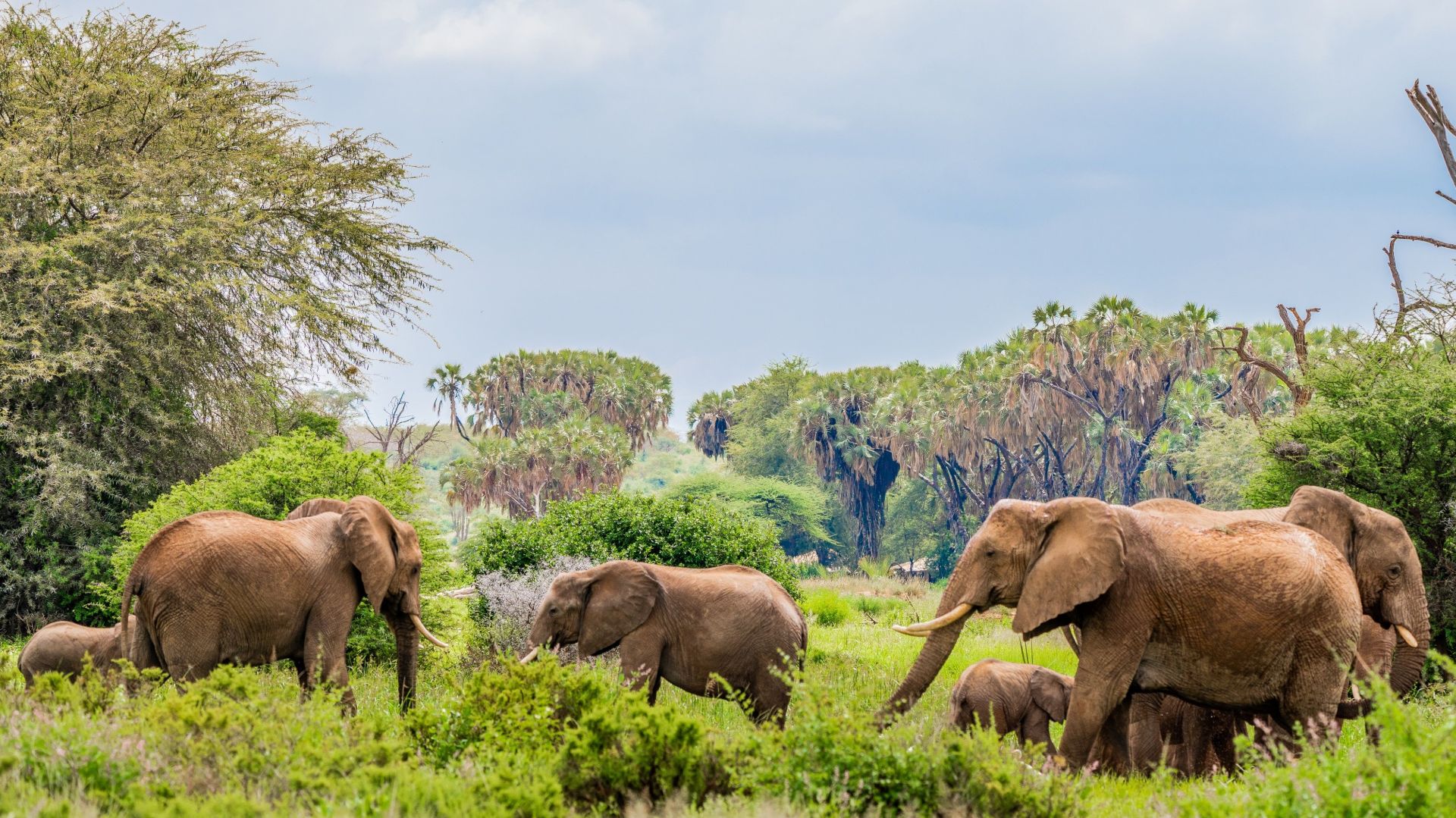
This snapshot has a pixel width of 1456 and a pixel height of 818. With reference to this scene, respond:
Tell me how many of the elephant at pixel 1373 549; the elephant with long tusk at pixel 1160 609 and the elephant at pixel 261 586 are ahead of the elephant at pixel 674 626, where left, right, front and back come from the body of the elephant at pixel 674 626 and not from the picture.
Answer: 1

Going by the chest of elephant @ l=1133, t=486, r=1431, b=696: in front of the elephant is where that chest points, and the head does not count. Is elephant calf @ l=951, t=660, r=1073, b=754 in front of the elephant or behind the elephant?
behind

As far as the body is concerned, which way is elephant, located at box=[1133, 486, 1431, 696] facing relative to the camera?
to the viewer's right

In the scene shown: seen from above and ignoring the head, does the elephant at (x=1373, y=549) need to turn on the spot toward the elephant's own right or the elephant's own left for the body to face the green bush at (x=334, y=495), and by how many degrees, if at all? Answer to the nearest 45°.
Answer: approximately 180°

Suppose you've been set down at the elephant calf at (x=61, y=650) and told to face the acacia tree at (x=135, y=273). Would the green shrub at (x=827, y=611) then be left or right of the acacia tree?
right

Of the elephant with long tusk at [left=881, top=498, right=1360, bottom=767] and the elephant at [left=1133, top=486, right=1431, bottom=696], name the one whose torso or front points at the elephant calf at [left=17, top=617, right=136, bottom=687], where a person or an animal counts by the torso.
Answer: the elephant with long tusk

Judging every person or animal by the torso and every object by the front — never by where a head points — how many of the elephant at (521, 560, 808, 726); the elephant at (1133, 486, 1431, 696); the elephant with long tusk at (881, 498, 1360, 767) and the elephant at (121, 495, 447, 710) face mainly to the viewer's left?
2

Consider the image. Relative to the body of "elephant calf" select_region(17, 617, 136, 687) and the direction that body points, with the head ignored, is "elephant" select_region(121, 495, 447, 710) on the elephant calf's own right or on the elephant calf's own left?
on the elephant calf's own right

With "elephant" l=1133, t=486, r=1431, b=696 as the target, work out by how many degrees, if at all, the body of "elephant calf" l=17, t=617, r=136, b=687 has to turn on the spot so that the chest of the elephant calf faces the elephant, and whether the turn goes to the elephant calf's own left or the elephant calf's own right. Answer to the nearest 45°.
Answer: approximately 45° to the elephant calf's own right

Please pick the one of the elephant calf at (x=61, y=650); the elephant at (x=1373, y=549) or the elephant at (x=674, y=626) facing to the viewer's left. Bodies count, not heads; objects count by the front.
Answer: the elephant at (x=674, y=626)

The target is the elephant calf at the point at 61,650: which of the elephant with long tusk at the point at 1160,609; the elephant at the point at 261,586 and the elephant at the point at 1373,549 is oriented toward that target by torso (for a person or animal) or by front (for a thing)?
the elephant with long tusk

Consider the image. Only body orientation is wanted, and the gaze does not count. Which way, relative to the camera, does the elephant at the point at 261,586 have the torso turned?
to the viewer's right

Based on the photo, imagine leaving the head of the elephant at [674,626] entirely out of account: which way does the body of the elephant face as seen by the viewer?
to the viewer's left

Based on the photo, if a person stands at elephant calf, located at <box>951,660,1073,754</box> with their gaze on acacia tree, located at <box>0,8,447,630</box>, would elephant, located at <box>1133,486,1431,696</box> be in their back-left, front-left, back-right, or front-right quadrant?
back-right

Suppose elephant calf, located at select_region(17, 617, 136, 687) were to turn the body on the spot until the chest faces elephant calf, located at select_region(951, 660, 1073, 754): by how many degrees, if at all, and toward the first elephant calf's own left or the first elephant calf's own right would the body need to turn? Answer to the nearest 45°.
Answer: approximately 45° to the first elephant calf's own right

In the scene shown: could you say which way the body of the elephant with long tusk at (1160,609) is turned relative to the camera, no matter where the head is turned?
to the viewer's left

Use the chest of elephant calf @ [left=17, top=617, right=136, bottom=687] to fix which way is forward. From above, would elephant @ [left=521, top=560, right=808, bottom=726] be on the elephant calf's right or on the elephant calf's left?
on the elephant calf's right

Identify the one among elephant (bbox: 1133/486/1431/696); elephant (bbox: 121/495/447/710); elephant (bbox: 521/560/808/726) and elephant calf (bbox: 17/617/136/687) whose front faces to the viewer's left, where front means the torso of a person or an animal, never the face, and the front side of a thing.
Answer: elephant (bbox: 521/560/808/726)
